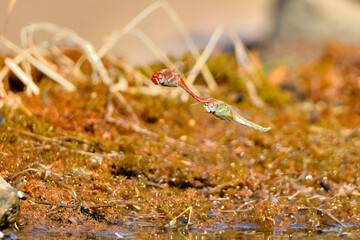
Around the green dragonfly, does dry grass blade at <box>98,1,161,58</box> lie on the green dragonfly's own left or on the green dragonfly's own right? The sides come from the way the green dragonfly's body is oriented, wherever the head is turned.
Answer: on the green dragonfly's own right

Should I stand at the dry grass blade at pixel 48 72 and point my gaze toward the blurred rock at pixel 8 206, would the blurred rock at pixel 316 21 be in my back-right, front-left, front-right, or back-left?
back-left

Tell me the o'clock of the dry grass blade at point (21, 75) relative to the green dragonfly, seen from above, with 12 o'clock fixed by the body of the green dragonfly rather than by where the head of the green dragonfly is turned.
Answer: The dry grass blade is roughly at 1 o'clock from the green dragonfly.

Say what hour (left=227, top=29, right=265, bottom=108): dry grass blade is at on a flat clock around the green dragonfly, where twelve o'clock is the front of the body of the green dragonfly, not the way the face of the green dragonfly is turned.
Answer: The dry grass blade is roughly at 3 o'clock from the green dragonfly.

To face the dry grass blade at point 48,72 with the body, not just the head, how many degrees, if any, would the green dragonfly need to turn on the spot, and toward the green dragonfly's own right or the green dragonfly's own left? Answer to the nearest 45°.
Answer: approximately 45° to the green dragonfly's own right

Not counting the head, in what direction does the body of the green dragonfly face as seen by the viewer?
to the viewer's left

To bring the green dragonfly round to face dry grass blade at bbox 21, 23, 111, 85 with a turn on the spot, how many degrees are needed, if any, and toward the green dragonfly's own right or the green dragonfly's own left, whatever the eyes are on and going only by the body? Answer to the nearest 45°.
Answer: approximately 45° to the green dragonfly's own right

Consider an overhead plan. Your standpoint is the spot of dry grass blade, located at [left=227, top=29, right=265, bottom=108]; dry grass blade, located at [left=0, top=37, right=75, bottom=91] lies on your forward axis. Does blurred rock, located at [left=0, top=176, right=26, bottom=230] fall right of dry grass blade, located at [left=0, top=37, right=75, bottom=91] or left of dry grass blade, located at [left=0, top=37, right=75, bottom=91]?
left
